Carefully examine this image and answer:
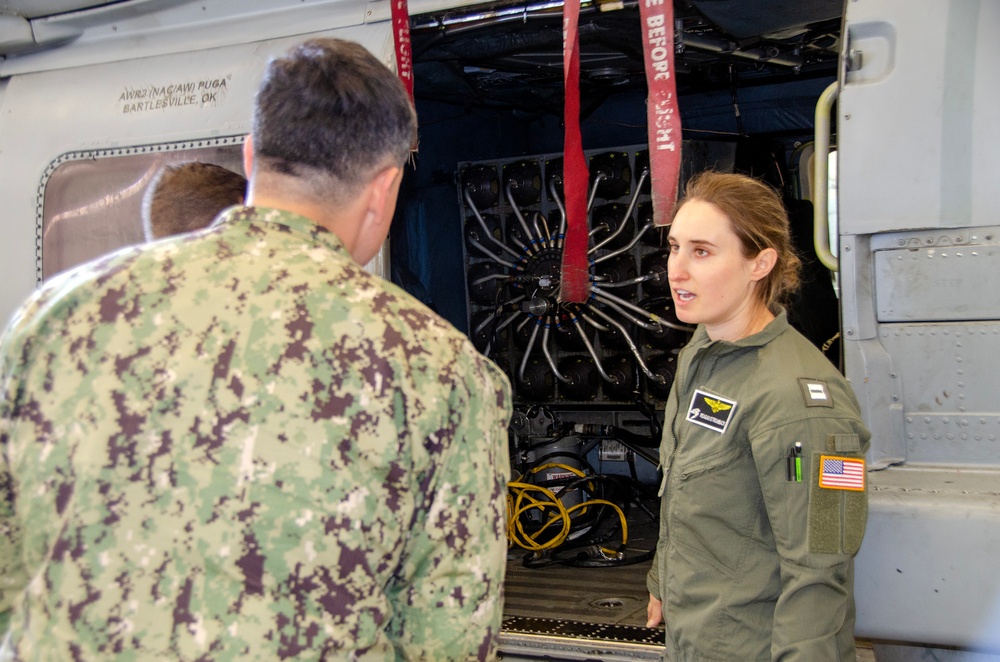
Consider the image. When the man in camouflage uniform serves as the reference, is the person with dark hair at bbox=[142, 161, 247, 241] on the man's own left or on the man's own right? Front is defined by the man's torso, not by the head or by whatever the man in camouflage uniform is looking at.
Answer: on the man's own left

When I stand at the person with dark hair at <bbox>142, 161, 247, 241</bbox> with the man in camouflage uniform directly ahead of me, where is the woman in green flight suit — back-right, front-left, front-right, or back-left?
front-left

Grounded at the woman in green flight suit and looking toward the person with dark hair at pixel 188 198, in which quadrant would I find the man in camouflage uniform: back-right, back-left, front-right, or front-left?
front-left

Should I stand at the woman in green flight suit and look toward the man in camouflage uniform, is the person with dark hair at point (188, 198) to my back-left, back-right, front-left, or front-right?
front-right

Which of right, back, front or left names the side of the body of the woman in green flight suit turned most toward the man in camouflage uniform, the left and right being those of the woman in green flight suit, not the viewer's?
front

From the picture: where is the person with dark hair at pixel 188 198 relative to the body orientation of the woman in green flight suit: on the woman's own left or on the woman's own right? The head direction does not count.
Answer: on the woman's own right

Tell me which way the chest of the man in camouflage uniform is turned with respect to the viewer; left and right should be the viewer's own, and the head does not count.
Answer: facing away from the viewer and to the right of the viewer

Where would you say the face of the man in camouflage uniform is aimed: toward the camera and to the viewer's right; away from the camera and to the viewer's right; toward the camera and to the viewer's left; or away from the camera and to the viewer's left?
away from the camera and to the viewer's right
